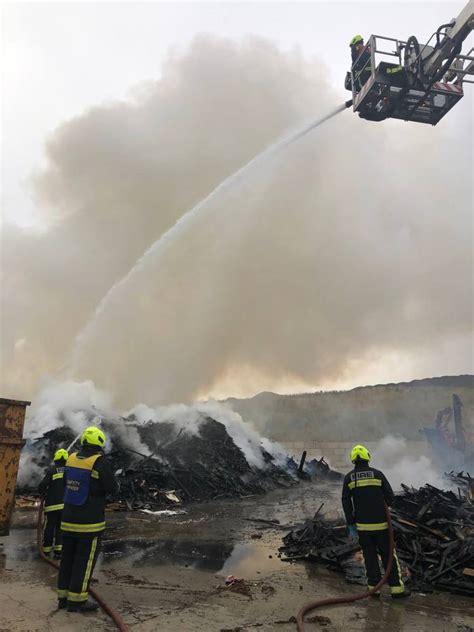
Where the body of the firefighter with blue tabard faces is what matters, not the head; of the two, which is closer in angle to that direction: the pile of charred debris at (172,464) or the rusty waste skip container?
the pile of charred debris

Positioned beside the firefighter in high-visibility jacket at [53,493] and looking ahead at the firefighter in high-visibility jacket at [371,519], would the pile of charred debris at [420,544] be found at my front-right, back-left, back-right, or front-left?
front-left

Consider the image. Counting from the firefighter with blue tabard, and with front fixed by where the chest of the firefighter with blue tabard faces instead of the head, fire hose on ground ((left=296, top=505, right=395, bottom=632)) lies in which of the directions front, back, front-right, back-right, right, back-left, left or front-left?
front-right

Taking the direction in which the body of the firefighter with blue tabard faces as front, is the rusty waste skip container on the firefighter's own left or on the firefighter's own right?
on the firefighter's own left

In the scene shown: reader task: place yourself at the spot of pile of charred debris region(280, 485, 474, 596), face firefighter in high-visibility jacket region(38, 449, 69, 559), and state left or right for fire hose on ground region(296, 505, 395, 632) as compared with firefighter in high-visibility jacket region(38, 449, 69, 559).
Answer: left

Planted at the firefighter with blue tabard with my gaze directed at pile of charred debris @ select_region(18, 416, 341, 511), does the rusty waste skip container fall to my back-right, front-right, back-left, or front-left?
front-left

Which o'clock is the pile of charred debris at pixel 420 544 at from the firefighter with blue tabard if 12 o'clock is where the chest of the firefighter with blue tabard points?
The pile of charred debris is roughly at 1 o'clock from the firefighter with blue tabard.

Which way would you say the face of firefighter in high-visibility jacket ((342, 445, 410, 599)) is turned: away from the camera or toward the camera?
away from the camera

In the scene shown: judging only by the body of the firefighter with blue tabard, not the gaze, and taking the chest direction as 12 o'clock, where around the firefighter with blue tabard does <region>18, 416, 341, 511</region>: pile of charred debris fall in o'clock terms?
The pile of charred debris is roughly at 11 o'clock from the firefighter with blue tabard.

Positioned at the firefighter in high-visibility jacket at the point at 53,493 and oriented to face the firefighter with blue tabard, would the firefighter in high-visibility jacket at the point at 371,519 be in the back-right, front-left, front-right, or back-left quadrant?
front-left

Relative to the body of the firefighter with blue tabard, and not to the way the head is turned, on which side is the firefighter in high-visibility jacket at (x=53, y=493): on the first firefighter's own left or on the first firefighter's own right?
on the first firefighter's own left

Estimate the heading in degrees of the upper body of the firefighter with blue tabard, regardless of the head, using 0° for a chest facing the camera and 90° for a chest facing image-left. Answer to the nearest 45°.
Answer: approximately 225°
